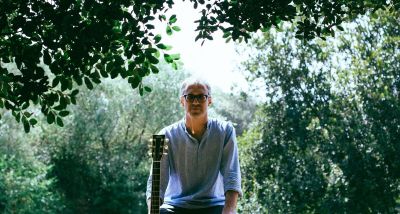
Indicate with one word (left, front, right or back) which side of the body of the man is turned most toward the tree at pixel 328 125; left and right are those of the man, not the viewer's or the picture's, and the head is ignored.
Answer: back

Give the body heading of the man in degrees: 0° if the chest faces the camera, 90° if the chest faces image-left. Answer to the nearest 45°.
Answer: approximately 0°

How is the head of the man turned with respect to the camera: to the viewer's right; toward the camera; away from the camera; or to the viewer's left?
toward the camera
